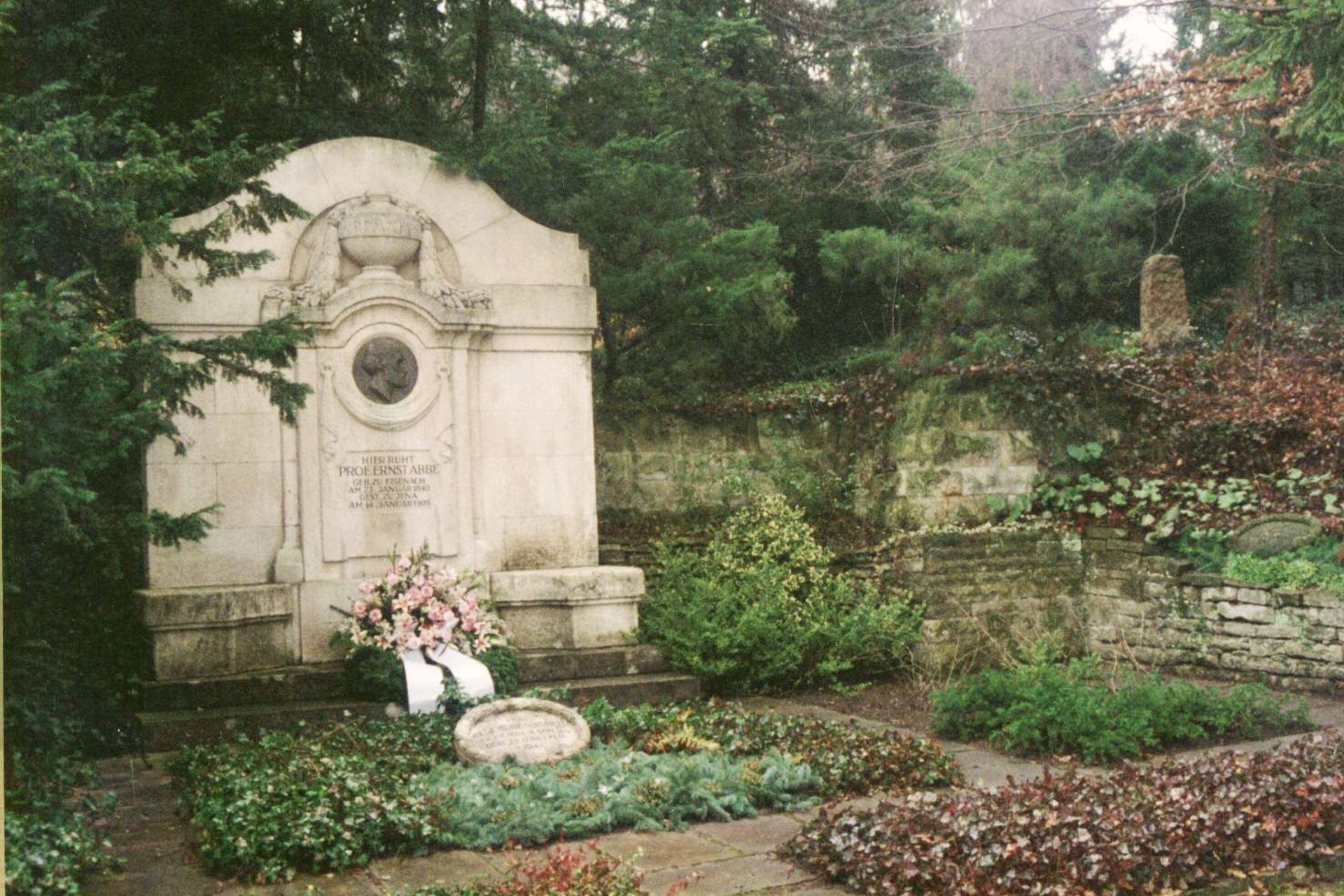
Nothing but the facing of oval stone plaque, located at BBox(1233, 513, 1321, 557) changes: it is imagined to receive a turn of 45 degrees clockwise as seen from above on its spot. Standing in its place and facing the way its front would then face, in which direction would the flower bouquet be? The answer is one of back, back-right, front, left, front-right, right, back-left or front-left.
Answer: front

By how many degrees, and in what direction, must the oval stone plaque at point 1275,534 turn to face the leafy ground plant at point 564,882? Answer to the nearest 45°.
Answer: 0° — it already faces it

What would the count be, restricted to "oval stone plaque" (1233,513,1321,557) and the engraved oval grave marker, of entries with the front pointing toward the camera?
2

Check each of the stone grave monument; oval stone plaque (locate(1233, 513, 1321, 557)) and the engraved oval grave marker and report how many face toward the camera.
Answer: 3

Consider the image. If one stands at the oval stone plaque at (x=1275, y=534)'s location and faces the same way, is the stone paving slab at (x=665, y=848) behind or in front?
in front

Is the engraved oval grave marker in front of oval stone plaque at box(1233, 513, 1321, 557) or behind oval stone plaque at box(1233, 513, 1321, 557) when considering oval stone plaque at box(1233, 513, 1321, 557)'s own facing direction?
in front

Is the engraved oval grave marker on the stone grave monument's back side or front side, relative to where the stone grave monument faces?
on the front side

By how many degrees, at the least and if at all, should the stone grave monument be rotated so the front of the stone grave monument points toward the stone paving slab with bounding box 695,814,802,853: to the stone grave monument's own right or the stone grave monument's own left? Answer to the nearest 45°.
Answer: approximately 45° to the stone grave monument's own left

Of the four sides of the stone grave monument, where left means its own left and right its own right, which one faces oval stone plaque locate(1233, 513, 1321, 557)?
left

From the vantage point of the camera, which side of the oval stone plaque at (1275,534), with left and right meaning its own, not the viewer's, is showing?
front

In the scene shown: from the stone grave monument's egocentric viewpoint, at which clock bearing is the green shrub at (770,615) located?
The green shrub is roughly at 9 o'clock from the stone grave monument.

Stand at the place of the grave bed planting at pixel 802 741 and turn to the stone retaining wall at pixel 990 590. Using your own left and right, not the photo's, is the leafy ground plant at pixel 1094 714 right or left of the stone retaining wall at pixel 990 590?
right

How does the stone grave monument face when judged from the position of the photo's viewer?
facing the viewer

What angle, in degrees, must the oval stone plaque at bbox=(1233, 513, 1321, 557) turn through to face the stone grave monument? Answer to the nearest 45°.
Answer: approximately 45° to its right

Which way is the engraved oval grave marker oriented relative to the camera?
toward the camera
